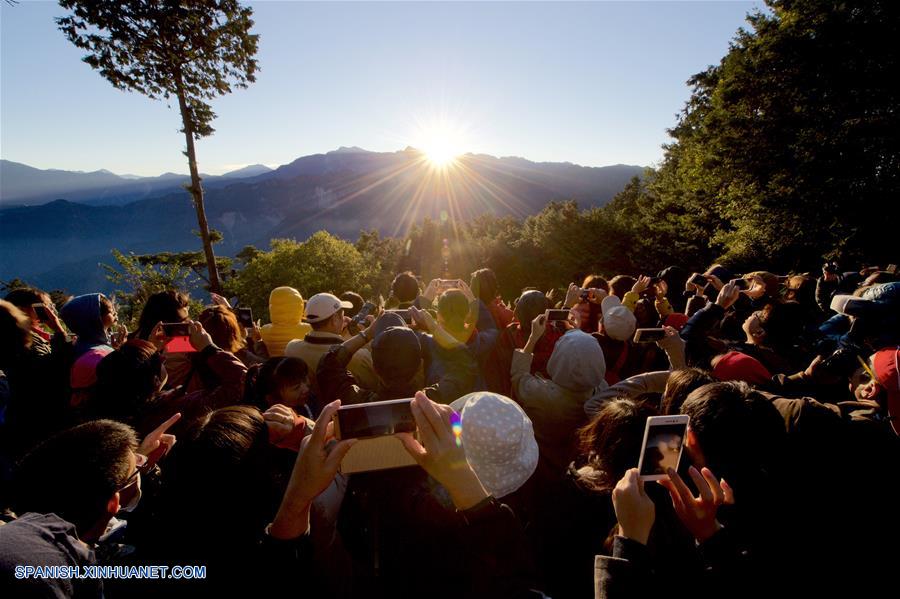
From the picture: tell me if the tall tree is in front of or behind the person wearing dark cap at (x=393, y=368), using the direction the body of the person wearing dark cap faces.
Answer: in front

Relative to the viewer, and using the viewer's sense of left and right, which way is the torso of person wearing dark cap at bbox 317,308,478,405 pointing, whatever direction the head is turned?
facing away from the viewer

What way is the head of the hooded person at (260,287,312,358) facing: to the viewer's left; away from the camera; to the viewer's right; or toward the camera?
away from the camera

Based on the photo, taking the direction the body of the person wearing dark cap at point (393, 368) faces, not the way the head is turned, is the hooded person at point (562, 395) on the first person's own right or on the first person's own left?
on the first person's own right

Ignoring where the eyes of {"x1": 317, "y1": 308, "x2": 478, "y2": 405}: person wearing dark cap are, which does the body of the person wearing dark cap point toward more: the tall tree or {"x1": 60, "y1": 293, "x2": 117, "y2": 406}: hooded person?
the tall tree

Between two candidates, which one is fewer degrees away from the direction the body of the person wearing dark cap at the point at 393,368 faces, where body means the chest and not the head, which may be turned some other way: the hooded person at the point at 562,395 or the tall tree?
the tall tree

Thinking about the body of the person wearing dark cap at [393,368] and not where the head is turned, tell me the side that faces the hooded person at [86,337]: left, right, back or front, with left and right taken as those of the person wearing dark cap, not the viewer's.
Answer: left

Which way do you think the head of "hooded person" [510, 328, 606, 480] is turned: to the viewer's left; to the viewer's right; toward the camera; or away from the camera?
away from the camera

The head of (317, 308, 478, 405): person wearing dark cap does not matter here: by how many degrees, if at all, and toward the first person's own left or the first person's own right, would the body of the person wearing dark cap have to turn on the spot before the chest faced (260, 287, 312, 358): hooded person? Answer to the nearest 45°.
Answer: approximately 45° to the first person's own left
